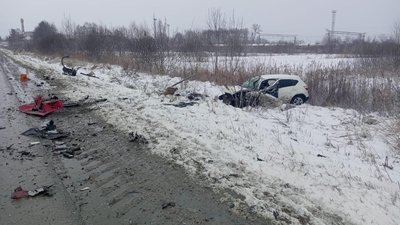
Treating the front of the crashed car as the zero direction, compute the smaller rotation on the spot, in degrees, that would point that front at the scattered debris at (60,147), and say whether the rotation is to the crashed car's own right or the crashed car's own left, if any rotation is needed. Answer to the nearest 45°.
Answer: approximately 45° to the crashed car's own left

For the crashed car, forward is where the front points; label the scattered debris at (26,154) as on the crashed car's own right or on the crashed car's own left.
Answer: on the crashed car's own left

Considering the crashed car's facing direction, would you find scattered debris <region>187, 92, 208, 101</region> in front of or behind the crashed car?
in front

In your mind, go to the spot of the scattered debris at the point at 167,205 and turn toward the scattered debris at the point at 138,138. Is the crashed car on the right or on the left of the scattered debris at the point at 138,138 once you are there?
right

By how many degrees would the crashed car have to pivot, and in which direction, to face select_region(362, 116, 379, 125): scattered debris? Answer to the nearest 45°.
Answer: approximately 135° to its left

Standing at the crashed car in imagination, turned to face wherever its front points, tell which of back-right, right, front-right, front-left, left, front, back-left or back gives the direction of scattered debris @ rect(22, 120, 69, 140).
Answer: front-left

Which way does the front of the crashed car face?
to the viewer's left

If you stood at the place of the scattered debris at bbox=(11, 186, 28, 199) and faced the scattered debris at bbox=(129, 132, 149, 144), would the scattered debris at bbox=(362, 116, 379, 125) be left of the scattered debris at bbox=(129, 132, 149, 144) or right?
right

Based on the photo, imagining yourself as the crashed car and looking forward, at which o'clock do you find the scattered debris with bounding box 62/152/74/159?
The scattered debris is roughly at 10 o'clock from the crashed car.

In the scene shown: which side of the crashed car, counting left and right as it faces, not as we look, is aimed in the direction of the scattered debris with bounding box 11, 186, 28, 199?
left

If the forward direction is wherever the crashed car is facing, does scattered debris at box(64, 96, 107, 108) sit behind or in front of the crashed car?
in front
